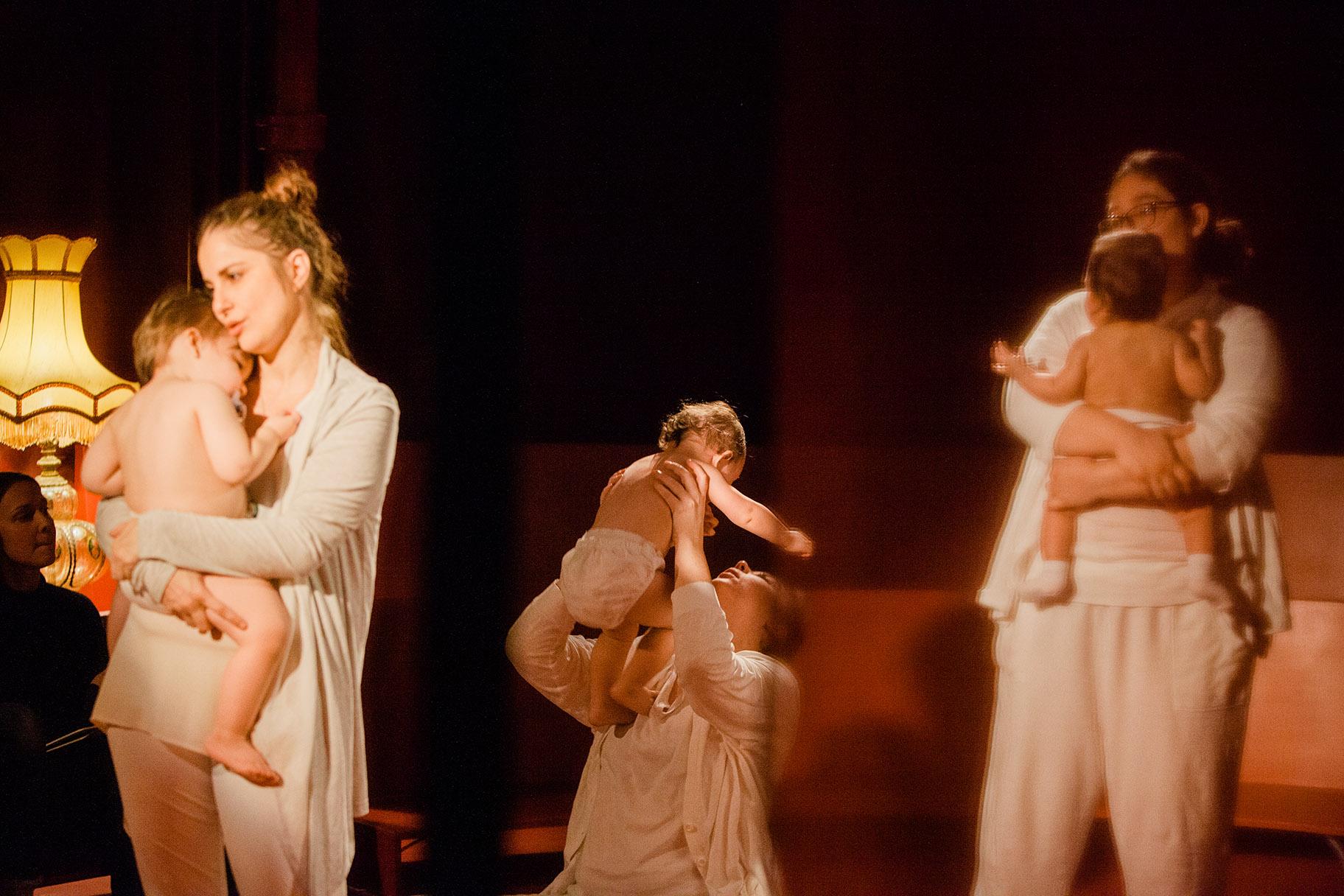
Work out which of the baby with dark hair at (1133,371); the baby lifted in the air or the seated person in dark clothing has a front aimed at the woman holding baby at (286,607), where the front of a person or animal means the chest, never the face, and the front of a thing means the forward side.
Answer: the seated person in dark clothing

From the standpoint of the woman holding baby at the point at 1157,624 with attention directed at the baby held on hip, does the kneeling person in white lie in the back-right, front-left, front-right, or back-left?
front-right

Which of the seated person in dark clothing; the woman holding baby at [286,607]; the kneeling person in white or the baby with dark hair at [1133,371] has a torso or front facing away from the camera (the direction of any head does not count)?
the baby with dark hair

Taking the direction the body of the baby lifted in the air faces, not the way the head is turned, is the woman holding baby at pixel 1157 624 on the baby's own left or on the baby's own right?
on the baby's own right

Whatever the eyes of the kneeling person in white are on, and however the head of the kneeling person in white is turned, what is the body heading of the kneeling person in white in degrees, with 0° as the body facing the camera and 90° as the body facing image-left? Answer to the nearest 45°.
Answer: approximately 45°

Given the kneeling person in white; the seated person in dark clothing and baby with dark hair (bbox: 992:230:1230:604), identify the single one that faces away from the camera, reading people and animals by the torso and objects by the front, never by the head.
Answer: the baby with dark hair

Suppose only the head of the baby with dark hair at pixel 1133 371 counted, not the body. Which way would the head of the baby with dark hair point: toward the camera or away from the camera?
away from the camera

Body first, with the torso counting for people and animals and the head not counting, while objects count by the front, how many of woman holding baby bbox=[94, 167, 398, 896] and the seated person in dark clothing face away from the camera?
0

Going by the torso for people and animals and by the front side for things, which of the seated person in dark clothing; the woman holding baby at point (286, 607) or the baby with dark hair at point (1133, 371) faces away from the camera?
the baby with dark hair

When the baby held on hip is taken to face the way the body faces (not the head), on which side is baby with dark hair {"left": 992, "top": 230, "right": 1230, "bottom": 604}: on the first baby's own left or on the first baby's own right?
on the first baby's own right

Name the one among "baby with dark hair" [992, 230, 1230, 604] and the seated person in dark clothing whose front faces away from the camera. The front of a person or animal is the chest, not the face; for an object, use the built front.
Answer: the baby with dark hair

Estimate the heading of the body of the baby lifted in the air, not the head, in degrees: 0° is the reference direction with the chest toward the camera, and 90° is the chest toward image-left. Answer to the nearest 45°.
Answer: approximately 225°

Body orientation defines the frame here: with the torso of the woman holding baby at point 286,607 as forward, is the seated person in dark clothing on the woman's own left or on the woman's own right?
on the woman's own right

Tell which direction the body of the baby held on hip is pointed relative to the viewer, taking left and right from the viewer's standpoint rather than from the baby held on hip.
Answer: facing away from the viewer and to the right of the viewer

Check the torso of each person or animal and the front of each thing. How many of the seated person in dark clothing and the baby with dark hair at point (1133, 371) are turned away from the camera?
1
